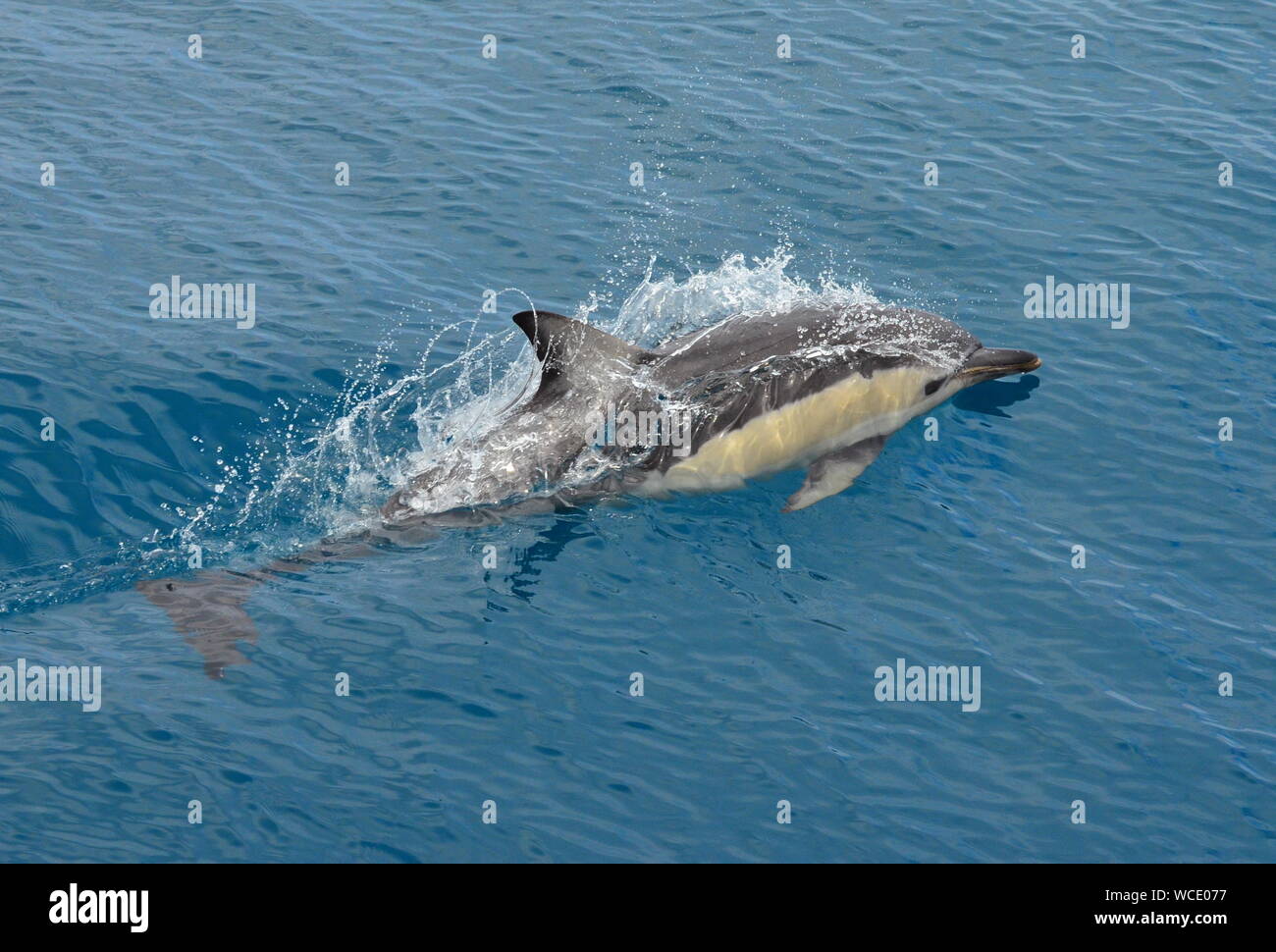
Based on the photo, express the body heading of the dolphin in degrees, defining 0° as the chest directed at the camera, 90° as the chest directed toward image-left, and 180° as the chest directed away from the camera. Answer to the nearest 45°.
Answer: approximately 270°
